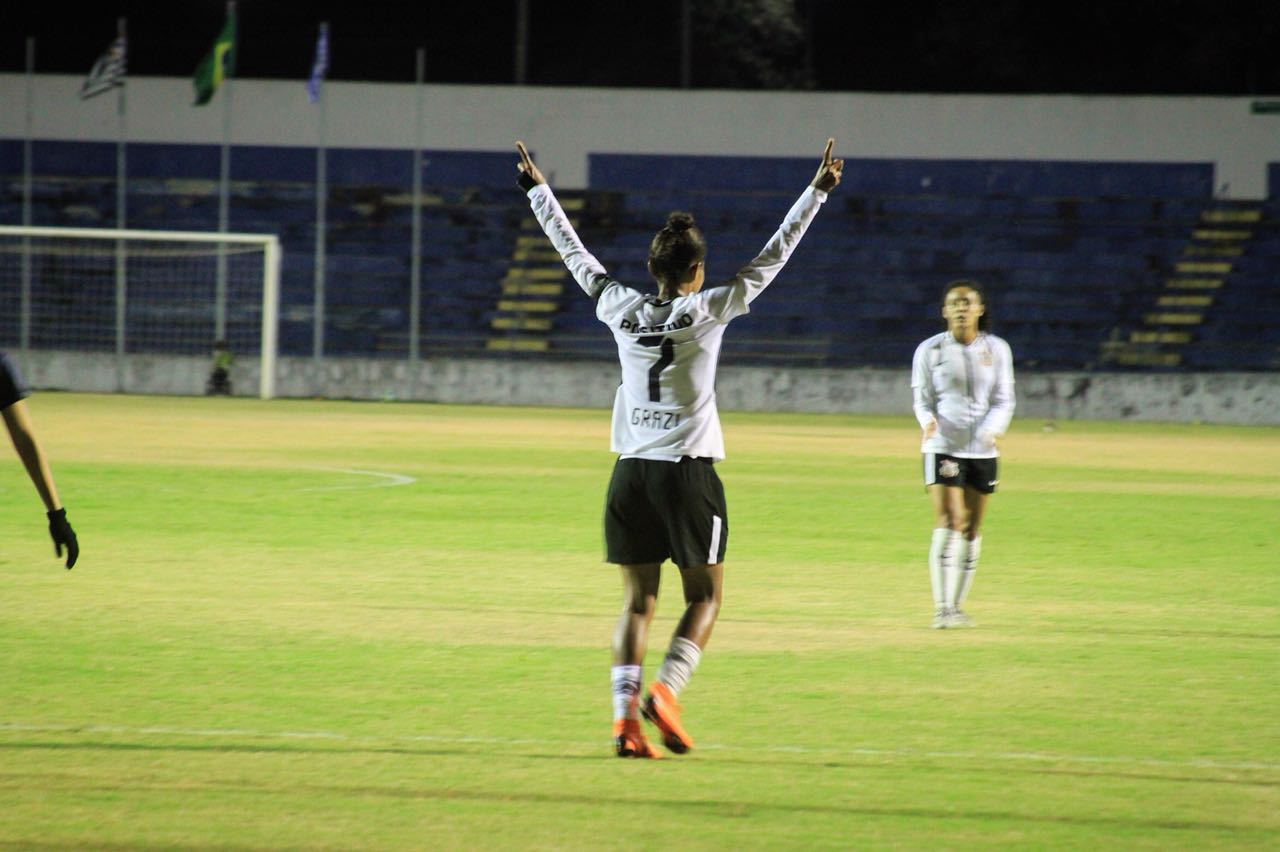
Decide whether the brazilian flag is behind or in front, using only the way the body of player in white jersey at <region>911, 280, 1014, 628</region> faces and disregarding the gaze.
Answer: behind

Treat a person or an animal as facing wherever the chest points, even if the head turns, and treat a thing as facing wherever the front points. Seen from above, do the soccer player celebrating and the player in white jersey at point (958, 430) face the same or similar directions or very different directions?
very different directions

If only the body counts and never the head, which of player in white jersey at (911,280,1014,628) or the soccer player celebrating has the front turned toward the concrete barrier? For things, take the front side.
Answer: the soccer player celebrating

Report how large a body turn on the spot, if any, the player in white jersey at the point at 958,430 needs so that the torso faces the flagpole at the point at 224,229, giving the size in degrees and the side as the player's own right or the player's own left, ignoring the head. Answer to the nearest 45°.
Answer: approximately 135° to the player's own right

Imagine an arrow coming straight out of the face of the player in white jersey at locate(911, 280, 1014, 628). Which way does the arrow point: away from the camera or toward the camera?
toward the camera

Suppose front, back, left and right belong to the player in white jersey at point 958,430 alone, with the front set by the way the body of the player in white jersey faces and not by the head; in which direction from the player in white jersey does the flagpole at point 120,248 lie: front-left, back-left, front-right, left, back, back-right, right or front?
back-right

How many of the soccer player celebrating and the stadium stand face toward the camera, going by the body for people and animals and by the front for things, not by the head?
1

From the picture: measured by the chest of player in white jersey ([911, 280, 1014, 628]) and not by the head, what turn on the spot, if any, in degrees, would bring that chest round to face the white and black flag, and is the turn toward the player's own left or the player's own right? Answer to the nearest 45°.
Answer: approximately 135° to the player's own right

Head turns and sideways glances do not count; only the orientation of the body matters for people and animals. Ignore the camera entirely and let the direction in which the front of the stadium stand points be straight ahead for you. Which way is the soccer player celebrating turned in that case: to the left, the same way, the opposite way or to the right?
the opposite way

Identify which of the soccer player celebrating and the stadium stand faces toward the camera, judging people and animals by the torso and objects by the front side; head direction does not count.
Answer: the stadium stand

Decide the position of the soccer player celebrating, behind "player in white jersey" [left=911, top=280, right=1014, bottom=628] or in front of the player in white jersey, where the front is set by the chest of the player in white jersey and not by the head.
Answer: in front

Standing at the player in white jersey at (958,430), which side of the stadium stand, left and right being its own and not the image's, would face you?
front

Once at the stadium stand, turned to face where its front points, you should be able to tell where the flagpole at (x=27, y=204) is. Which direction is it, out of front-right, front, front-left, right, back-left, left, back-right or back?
right

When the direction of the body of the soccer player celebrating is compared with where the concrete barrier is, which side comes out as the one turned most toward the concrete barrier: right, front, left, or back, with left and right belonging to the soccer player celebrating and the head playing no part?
front

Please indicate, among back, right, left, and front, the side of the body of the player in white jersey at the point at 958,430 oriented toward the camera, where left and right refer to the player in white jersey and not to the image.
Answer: front

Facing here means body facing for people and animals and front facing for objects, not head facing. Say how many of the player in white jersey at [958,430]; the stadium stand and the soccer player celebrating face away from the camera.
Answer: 1

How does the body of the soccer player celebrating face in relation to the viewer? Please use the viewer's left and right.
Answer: facing away from the viewer

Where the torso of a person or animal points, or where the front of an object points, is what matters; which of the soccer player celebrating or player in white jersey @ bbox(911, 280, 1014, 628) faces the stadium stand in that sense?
the soccer player celebrating

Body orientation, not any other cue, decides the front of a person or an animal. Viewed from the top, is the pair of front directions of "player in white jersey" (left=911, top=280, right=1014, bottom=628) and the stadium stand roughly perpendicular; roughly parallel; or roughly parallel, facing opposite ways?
roughly parallel
